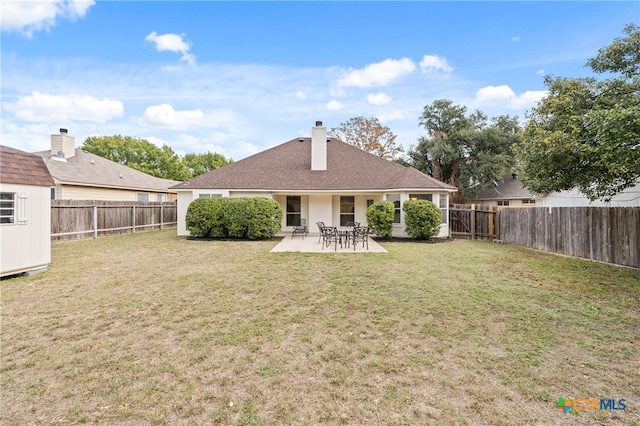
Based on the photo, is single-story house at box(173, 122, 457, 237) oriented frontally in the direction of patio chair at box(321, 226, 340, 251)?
no

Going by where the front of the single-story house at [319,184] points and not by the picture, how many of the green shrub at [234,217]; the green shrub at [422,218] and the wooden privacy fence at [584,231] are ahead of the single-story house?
0

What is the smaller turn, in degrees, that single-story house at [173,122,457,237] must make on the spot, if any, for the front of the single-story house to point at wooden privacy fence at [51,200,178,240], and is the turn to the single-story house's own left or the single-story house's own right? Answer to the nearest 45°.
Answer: approximately 90° to the single-story house's own left

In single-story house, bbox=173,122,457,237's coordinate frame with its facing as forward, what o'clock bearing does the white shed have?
The white shed is roughly at 7 o'clock from the single-story house.

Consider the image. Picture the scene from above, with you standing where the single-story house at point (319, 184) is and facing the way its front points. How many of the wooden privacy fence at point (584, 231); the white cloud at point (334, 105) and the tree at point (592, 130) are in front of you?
1

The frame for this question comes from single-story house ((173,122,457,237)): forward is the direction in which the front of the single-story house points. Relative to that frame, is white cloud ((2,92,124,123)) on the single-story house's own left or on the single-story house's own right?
on the single-story house's own left

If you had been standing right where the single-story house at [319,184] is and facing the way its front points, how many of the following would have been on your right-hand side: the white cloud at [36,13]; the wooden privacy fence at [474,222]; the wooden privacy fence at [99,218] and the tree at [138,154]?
1

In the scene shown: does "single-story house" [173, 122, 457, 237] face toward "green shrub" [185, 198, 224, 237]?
no

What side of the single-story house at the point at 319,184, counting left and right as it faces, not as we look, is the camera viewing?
back

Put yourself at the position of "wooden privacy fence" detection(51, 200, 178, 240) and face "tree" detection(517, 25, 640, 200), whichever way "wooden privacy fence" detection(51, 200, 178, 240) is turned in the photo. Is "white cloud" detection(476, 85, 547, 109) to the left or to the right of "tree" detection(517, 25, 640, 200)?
left

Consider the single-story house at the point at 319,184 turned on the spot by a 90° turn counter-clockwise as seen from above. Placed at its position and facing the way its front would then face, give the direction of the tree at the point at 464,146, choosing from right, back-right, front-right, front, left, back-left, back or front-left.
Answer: back-right

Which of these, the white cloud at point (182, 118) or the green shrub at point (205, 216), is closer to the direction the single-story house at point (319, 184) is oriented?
the white cloud

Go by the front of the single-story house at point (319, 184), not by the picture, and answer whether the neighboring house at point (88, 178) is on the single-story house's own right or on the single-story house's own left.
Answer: on the single-story house's own left

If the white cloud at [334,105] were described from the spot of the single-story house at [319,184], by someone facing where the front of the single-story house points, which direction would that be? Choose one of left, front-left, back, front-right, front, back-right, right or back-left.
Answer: front

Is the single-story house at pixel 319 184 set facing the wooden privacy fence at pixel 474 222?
no
